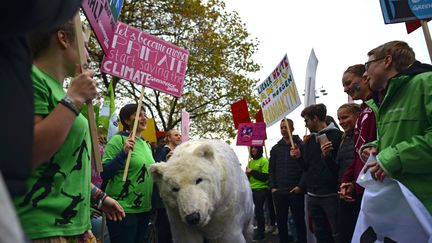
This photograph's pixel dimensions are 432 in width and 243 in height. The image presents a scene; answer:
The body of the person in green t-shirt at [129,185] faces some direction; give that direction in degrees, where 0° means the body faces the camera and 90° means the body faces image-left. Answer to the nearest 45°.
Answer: approximately 315°

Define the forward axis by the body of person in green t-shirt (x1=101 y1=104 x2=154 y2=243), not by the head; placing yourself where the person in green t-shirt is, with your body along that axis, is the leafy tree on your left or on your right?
on your left

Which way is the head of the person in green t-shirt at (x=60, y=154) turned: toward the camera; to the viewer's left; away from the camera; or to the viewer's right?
to the viewer's right

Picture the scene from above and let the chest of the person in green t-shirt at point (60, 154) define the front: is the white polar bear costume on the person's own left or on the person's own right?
on the person's own left

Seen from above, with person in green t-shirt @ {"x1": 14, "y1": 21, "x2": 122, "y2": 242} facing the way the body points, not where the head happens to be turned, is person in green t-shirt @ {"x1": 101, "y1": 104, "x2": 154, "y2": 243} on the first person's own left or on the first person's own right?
on the first person's own left

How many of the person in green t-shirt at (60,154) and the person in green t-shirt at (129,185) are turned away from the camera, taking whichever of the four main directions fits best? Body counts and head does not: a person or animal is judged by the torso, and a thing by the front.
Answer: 0

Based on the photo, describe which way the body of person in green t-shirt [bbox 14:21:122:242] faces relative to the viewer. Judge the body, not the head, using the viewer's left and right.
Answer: facing to the right of the viewer
